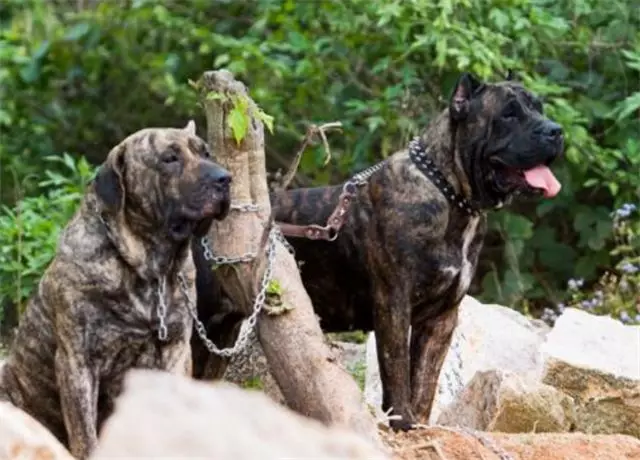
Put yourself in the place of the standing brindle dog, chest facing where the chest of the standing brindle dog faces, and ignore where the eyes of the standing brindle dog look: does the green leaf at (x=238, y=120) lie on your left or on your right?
on your right

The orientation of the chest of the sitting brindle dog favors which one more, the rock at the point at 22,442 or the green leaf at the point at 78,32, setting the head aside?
the rock

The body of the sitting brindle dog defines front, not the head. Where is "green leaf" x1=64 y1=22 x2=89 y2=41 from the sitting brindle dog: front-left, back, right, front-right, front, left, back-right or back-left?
back-left

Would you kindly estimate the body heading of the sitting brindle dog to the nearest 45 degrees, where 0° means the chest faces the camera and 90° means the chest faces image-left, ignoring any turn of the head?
approximately 315°
